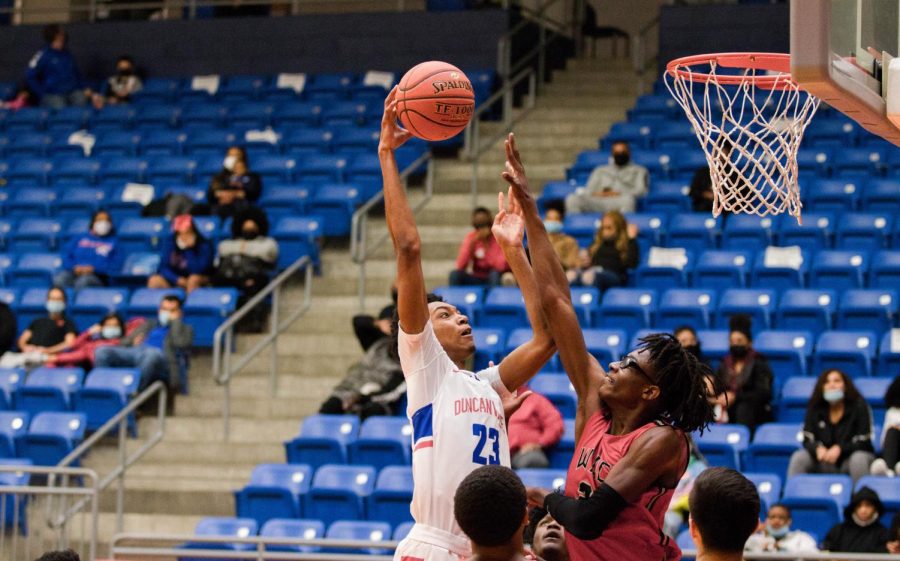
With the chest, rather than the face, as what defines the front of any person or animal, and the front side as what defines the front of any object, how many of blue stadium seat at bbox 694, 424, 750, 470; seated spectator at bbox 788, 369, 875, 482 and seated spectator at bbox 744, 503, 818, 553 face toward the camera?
3

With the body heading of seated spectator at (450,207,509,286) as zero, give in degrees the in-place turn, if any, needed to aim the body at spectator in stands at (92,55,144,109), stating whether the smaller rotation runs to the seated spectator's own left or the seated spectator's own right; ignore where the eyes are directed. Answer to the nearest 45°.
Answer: approximately 135° to the seated spectator's own right

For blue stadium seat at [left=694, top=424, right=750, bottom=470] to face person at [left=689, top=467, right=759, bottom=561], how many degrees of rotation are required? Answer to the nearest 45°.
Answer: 0° — it already faces them

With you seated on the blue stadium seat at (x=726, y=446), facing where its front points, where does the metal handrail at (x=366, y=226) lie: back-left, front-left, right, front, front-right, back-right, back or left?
back-right

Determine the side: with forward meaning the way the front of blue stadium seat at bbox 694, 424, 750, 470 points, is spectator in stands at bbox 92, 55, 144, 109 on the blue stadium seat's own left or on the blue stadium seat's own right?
on the blue stadium seat's own right

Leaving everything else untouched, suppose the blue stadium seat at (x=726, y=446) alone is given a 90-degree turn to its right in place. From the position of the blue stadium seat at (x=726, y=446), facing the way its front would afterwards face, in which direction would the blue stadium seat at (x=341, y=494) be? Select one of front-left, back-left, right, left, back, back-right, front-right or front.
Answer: front

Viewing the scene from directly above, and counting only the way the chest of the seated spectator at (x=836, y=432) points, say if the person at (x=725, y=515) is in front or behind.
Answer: in front

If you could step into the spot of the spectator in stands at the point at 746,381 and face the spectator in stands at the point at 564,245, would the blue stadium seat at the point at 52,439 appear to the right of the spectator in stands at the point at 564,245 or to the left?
left

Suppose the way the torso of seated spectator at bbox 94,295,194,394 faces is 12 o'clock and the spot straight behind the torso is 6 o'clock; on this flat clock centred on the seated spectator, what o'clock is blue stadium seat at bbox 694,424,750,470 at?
The blue stadium seat is roughly at 9 o'clock from the seated spectator.

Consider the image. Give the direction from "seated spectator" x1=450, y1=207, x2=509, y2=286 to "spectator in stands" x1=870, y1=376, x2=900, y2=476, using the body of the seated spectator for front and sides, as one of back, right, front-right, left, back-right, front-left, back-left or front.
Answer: front-left

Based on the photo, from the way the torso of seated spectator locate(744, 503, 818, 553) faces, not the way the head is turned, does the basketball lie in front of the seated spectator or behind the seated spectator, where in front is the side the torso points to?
in front

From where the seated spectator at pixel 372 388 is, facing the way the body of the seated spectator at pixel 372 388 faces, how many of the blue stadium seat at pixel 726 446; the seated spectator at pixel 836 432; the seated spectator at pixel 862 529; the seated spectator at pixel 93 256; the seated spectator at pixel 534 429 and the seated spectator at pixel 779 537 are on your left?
5
